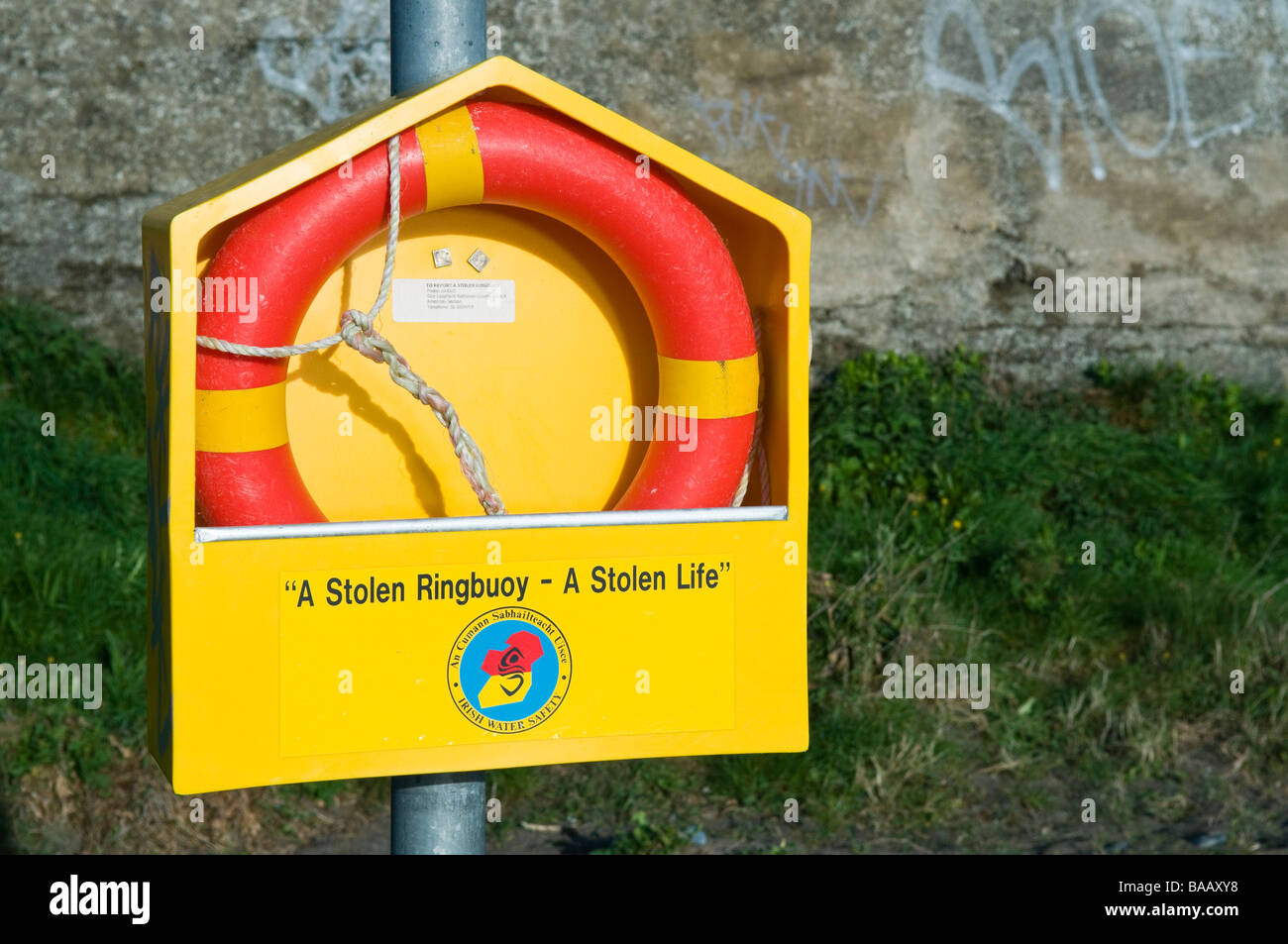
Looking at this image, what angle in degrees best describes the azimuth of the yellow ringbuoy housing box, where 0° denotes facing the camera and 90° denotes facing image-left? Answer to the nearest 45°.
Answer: approximately 0°
